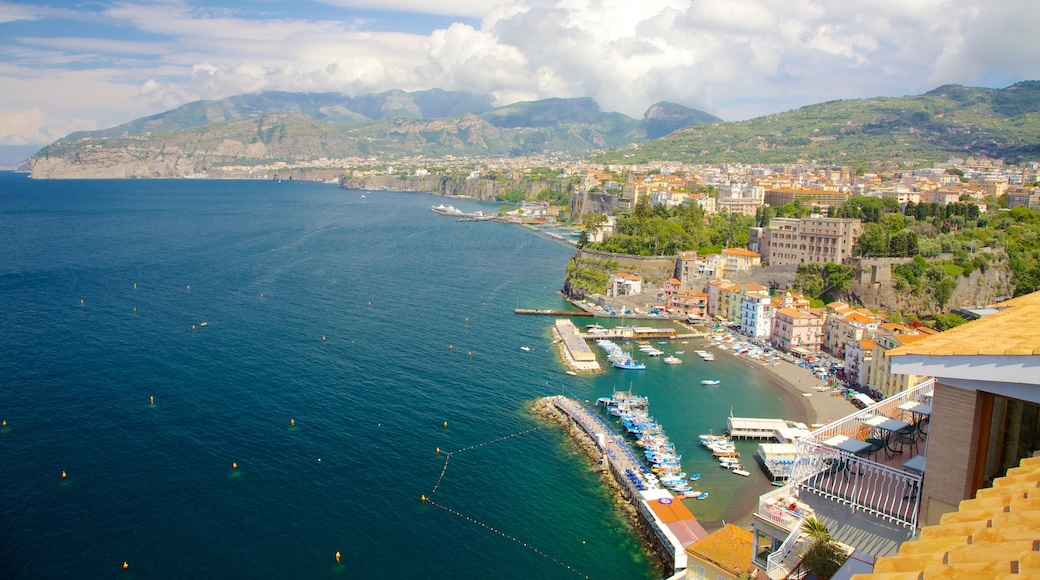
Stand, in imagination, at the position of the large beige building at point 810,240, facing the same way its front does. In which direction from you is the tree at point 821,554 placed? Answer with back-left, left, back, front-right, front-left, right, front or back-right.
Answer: front

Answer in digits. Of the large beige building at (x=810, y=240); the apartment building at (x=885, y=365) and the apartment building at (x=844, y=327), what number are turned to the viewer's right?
0

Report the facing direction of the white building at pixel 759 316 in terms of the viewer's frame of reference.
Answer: facing the viewer and to the left of the viewer

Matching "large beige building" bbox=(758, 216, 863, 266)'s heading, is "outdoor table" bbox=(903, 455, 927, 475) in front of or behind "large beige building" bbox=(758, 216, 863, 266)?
in front

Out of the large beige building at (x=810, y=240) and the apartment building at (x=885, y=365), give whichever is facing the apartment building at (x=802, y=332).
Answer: the large beige building

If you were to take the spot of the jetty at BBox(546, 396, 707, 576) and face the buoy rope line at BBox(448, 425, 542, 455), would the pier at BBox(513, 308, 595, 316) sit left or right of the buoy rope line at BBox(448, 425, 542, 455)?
right

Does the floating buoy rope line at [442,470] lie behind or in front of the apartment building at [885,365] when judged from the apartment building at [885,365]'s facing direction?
in front

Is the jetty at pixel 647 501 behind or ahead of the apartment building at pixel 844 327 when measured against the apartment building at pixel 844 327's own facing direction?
ahead

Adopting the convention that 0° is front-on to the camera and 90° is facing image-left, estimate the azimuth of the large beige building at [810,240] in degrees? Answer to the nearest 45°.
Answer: approximately 0°

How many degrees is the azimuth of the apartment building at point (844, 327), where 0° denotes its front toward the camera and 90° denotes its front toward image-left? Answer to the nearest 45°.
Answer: approximately 45°

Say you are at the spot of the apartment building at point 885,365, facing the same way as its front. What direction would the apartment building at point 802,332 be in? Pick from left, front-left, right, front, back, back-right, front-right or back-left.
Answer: right

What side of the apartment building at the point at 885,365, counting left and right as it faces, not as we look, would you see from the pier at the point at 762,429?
front

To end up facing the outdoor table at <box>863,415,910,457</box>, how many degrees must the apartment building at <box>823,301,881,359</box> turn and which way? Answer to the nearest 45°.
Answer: approximately 45° to its left

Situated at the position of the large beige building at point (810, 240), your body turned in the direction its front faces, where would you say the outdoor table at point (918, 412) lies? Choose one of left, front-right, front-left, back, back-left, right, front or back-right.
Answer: front

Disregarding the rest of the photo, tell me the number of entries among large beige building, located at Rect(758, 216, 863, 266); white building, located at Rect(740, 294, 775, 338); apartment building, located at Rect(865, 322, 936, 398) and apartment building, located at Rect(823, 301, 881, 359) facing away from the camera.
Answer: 0

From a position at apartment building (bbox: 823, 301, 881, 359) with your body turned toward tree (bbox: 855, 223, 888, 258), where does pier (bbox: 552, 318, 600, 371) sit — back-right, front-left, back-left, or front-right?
back-left

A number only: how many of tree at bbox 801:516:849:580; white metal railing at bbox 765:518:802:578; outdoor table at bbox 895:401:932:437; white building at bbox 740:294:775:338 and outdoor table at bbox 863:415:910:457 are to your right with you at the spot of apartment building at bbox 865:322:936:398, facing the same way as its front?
1
